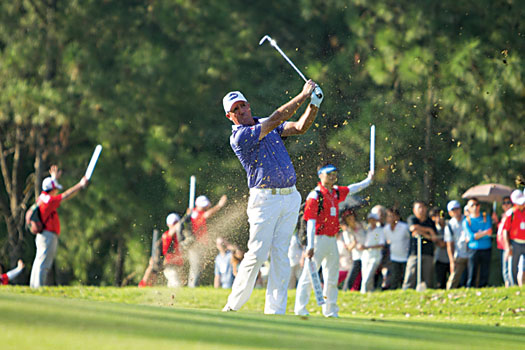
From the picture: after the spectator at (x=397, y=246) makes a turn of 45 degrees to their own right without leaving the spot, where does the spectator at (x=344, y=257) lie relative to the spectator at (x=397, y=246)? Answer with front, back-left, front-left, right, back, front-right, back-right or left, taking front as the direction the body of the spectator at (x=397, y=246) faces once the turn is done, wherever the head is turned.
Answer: front-right

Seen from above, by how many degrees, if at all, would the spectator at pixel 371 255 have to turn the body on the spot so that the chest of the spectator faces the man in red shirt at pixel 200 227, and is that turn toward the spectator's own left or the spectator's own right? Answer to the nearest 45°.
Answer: approximately 45° to the spectator's own right

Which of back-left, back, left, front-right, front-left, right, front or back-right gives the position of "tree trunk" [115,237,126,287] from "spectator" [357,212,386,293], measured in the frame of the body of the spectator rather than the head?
right

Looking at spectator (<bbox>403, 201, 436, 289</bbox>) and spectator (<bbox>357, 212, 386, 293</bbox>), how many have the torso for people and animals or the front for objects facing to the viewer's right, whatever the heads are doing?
0

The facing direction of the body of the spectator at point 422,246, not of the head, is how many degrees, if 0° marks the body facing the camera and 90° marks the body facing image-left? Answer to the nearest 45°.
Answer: approximately 0°

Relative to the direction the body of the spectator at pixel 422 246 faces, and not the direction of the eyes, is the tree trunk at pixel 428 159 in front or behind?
behind

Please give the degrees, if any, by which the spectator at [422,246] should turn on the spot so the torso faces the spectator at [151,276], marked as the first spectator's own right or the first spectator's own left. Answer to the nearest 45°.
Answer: approximately 135° to the first spectator's own right

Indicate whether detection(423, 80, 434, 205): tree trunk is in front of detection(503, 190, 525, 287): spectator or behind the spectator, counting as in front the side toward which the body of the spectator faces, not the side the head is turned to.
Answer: behind

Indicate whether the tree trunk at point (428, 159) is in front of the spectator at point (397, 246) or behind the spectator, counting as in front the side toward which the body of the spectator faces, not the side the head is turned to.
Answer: behind

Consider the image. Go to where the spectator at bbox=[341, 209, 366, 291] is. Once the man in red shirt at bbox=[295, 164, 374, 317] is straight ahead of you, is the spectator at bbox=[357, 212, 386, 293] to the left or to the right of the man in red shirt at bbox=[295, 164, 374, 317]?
left
